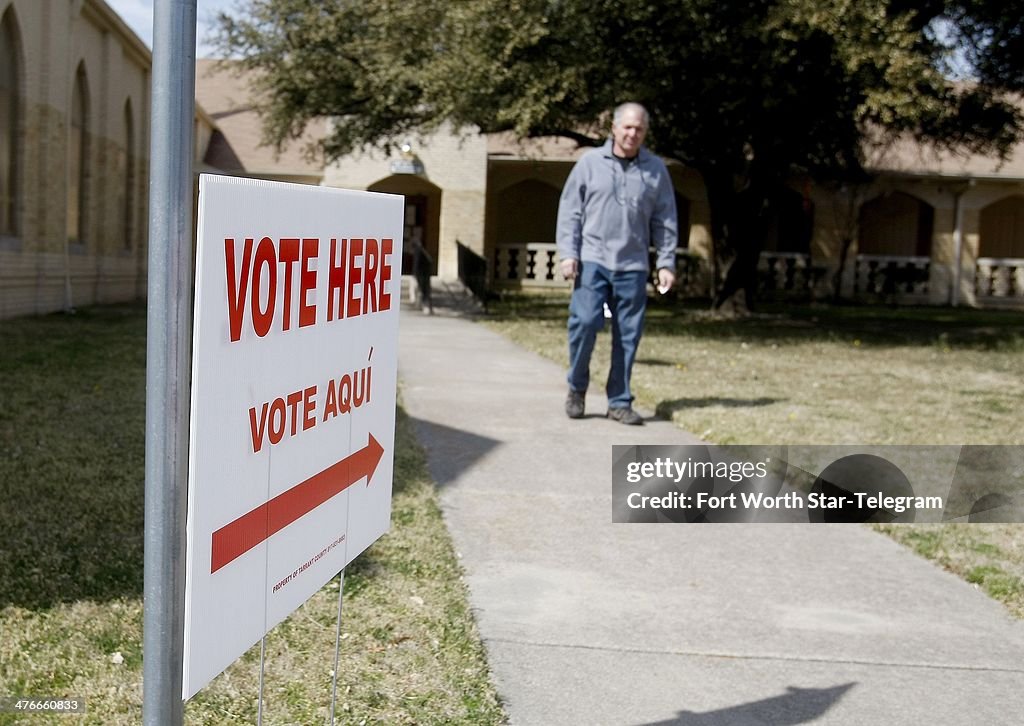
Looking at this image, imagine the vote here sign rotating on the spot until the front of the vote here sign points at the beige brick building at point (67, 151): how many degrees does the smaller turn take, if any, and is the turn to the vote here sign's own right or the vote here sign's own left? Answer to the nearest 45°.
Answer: approximately 135° to the vote here sign's own left

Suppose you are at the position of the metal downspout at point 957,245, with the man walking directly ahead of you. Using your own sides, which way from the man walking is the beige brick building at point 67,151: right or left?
right

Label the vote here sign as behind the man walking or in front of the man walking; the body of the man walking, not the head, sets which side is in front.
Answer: in front

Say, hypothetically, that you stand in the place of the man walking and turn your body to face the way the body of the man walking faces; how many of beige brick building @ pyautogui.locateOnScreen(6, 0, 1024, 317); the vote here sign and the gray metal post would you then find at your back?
1

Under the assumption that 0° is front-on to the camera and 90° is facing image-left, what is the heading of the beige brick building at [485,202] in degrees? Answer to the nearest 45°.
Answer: approximately 0°

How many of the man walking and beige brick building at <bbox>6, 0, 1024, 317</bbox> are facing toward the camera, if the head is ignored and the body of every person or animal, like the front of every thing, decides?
2

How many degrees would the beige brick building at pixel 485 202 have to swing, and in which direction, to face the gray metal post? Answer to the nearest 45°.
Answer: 0° — it already faces it

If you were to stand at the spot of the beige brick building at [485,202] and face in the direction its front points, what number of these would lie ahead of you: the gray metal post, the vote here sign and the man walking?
3

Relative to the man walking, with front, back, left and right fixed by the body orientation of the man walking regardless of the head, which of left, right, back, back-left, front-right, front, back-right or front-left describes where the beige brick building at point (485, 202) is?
back

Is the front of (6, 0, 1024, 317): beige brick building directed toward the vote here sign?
yes

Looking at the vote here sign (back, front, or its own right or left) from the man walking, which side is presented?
left
